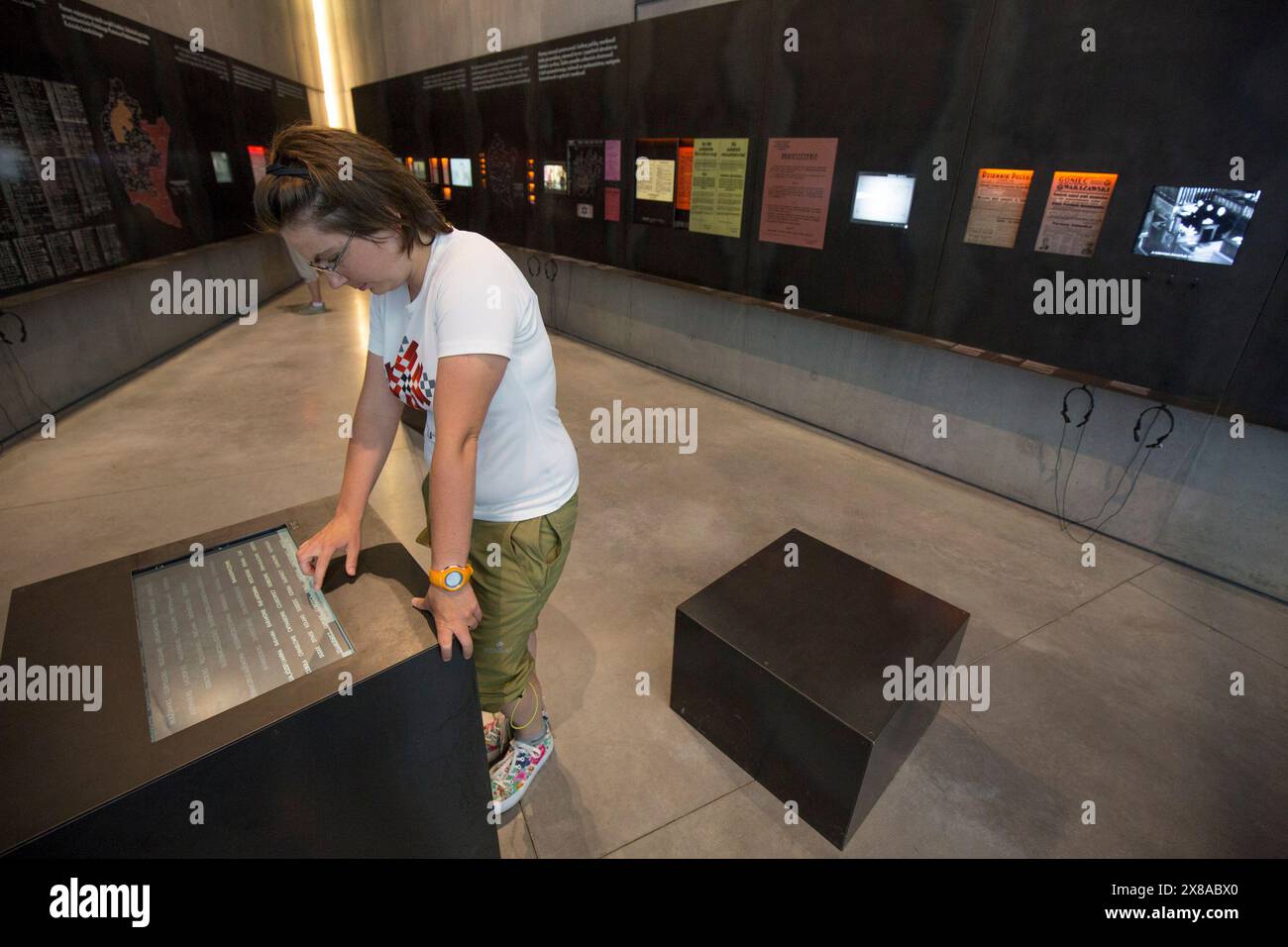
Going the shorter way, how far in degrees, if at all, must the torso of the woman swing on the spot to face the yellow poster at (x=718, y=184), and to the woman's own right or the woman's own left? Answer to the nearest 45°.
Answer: approximately 180°

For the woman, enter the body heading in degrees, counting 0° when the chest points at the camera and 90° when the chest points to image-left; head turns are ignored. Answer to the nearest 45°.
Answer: approximately 45°

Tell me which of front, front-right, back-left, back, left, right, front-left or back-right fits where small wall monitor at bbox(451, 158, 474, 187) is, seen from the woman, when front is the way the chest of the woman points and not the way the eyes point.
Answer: back-right

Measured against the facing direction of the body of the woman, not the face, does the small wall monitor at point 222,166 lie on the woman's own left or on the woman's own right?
on the woman's own right

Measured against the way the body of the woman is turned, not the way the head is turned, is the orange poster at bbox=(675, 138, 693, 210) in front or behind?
behind

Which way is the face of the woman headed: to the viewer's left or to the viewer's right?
to the viewer's left

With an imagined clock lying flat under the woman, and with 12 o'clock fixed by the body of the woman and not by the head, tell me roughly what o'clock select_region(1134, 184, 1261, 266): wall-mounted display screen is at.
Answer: The wall-mounted display screen is roughly at 7 o'clock from the woman.

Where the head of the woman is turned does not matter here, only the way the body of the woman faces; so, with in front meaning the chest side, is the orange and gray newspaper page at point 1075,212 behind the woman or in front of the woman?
behind

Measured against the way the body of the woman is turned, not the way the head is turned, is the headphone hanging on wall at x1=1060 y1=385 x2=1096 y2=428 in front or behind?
behind
